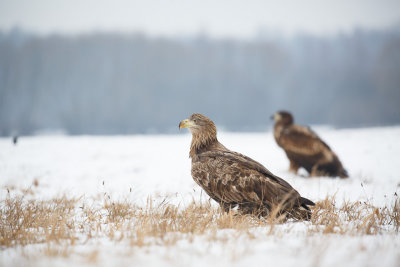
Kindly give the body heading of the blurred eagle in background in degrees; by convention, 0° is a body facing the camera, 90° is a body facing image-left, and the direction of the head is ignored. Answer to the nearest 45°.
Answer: approximately 90°

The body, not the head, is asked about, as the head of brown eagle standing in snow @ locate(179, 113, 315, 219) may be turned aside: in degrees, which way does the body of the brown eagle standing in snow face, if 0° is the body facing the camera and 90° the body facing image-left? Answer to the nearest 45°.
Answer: approximately 90°
